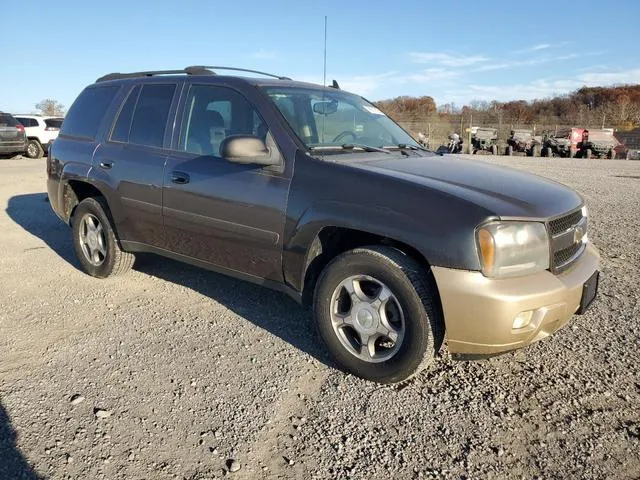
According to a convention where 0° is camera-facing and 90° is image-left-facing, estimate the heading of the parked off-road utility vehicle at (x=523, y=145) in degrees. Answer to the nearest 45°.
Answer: approximately 45°

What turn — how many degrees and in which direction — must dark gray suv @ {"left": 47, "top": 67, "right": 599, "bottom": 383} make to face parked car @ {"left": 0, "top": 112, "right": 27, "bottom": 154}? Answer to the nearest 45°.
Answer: approximately 180°

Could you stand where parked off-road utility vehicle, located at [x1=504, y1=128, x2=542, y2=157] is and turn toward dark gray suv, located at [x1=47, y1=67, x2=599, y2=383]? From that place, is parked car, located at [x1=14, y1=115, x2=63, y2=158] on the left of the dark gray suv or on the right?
right

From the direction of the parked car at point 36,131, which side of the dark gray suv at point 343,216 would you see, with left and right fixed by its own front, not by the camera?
back

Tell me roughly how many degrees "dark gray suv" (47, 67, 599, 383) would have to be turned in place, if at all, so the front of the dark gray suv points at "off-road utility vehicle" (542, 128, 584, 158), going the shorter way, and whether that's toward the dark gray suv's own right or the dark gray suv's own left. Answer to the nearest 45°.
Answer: approximately 90° to the dark gray suv's own left

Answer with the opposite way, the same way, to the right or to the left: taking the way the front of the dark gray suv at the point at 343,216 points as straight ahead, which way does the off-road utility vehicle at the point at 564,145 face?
to the right
